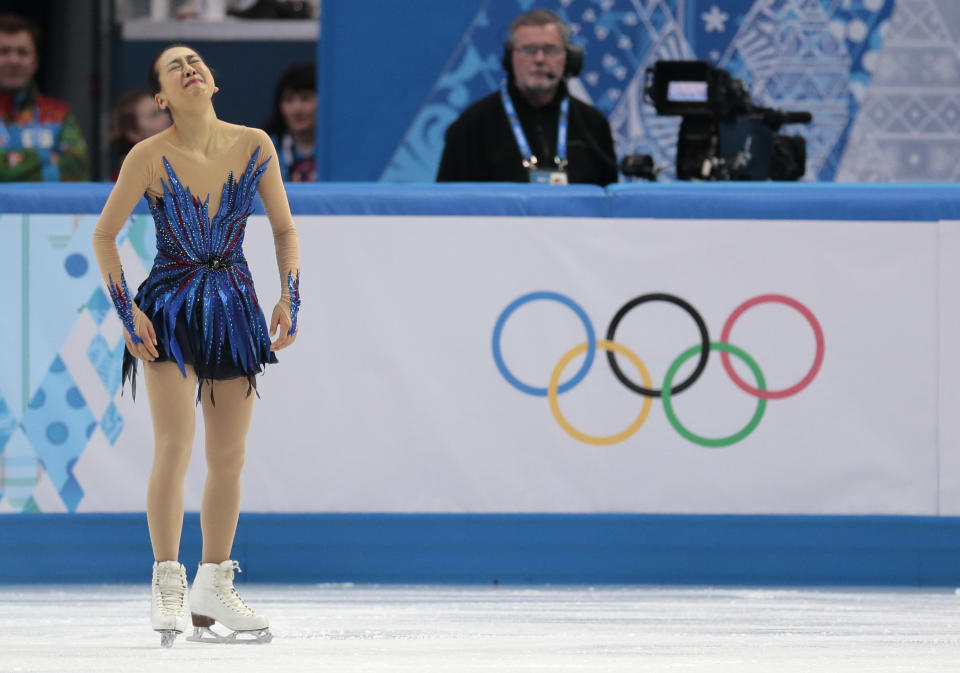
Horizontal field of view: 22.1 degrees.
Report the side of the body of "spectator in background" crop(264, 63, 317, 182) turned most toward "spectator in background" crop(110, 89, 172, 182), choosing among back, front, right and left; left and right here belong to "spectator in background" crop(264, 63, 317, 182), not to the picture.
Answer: right

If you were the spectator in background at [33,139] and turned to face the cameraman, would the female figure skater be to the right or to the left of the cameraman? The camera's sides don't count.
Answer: right

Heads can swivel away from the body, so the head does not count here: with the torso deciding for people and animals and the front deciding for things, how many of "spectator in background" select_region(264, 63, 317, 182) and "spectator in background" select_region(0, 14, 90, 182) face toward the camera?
2

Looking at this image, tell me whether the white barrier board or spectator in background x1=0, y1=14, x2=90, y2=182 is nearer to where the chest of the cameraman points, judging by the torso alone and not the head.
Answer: the white barrier board

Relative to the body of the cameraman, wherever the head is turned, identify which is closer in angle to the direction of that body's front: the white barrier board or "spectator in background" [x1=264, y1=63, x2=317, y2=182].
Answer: the white barrier board

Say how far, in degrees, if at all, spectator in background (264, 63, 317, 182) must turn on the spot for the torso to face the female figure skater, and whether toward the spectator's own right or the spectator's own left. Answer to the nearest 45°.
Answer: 0° — they already face them

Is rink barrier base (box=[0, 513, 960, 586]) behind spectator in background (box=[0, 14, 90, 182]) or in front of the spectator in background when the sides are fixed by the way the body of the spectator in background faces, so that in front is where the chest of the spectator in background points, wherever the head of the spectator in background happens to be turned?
in front

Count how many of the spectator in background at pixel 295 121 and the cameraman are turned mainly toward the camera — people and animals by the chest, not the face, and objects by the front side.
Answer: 2

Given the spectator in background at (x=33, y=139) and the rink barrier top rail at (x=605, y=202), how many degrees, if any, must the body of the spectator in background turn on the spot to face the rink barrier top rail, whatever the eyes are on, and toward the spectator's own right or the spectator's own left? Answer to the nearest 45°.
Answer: approximately 45° to the spectator's own left
